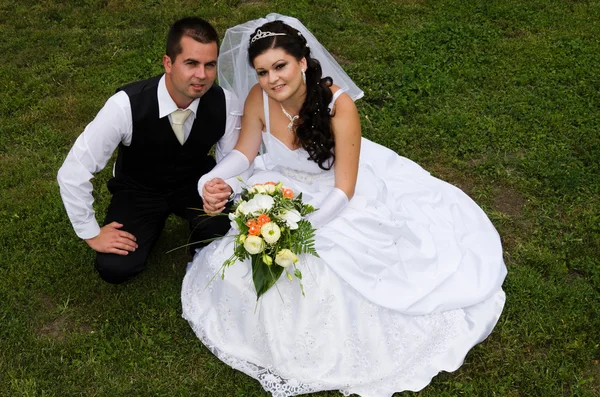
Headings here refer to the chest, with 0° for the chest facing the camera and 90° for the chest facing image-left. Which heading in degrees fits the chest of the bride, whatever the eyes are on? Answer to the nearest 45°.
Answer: approximately 45°

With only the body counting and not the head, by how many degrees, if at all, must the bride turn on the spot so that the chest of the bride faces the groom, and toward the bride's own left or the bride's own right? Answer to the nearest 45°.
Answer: approximately 90° to the bride's own right
